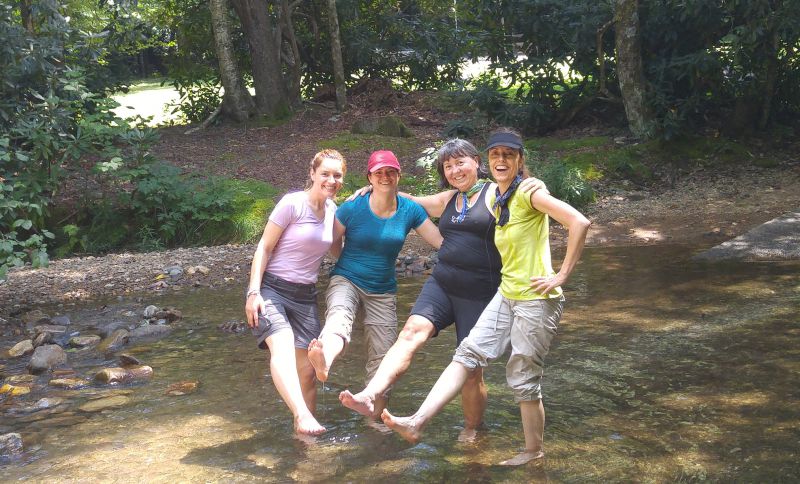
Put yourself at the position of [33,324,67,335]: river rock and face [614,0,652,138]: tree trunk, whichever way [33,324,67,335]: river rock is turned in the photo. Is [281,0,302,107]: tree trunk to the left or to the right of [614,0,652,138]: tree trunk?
left

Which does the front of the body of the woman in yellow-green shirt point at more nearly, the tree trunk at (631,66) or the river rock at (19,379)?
the river rock

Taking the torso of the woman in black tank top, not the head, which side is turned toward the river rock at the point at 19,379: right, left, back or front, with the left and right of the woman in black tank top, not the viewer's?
right

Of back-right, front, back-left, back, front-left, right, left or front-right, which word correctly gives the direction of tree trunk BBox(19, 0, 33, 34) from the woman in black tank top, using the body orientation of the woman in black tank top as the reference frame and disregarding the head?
right

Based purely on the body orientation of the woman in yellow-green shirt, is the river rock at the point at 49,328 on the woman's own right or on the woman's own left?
on the woman's own right

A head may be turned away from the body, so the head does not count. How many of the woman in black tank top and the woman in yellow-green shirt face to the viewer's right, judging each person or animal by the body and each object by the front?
0

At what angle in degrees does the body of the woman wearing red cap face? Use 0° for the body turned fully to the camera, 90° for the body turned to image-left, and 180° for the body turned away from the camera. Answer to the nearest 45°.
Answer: approximately 0°

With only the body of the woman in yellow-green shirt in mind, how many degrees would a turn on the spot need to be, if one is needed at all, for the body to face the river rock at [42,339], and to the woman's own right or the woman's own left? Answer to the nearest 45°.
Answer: approximately 90° to the woman's own right

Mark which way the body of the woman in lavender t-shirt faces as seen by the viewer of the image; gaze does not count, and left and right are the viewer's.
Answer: facing the viewer and to the right of the viewer

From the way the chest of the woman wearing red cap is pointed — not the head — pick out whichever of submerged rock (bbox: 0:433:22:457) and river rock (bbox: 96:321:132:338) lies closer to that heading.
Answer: the submerged rock

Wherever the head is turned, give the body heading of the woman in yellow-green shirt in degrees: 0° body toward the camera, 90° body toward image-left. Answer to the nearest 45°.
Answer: approximately 45°

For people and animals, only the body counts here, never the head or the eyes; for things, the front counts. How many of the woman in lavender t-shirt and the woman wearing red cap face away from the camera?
0

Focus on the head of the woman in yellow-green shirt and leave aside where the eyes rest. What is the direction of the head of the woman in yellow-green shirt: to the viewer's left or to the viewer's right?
to the viewer's left

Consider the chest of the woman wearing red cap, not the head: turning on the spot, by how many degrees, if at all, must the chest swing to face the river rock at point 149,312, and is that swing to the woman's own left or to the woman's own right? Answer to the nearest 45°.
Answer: approximately 135° to the woman's own right

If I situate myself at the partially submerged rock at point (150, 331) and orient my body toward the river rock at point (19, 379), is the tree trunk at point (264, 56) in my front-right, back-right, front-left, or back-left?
back-right
